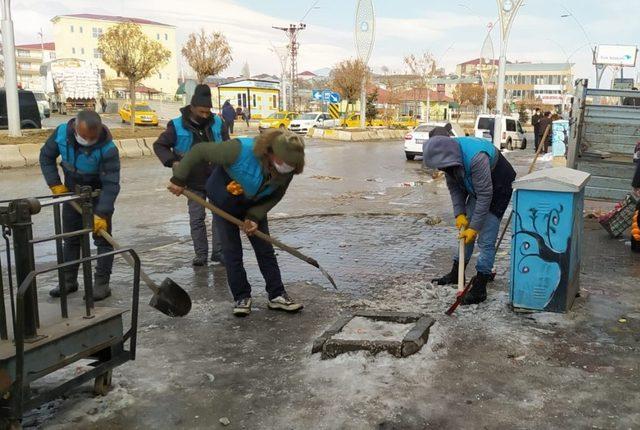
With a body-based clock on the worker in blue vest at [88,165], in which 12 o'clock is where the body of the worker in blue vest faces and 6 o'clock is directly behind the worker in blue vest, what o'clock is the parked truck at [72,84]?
The parked truck is roughly at 6 o'clock from the worker in blue vest.

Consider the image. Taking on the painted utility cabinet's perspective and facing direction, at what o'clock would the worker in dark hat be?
The worker in dark hat is roughly at 3 o'clock from the painted utility cabinet.

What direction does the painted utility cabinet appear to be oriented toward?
toward the camera

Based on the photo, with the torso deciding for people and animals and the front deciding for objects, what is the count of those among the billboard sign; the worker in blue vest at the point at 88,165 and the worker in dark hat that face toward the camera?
3

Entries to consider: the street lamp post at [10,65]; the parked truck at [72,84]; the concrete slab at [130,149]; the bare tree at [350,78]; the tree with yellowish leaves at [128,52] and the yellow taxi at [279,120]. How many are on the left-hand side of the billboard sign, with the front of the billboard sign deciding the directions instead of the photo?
0

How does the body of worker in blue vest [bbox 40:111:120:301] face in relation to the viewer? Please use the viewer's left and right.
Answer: facing the viewer

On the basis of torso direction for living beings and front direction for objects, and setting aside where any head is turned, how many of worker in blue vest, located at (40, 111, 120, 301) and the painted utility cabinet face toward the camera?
2

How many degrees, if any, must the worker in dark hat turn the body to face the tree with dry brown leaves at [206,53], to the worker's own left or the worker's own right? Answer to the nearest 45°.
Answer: approximately 180°

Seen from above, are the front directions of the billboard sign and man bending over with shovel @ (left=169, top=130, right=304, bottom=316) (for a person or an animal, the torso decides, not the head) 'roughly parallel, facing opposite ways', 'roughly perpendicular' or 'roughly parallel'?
roughly perpendicular

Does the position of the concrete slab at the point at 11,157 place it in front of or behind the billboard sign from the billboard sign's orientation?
in front

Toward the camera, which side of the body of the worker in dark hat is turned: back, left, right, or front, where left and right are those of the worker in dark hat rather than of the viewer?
front

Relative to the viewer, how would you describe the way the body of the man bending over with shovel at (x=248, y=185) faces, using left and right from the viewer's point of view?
facing the viewer and to the right of the viewer

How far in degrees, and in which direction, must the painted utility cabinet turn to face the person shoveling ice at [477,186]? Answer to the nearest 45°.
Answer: approximately 90° to its right

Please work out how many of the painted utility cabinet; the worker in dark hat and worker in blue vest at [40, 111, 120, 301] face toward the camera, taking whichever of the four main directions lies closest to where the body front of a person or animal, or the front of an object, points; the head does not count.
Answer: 3

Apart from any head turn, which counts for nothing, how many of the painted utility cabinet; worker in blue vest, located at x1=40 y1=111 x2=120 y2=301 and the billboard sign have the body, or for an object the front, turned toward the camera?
3

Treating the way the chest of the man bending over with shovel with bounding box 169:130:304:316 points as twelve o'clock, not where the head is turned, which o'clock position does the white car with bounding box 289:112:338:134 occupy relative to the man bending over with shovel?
The white car is roughly at 8 o'clock from the man bending over with shovel.
